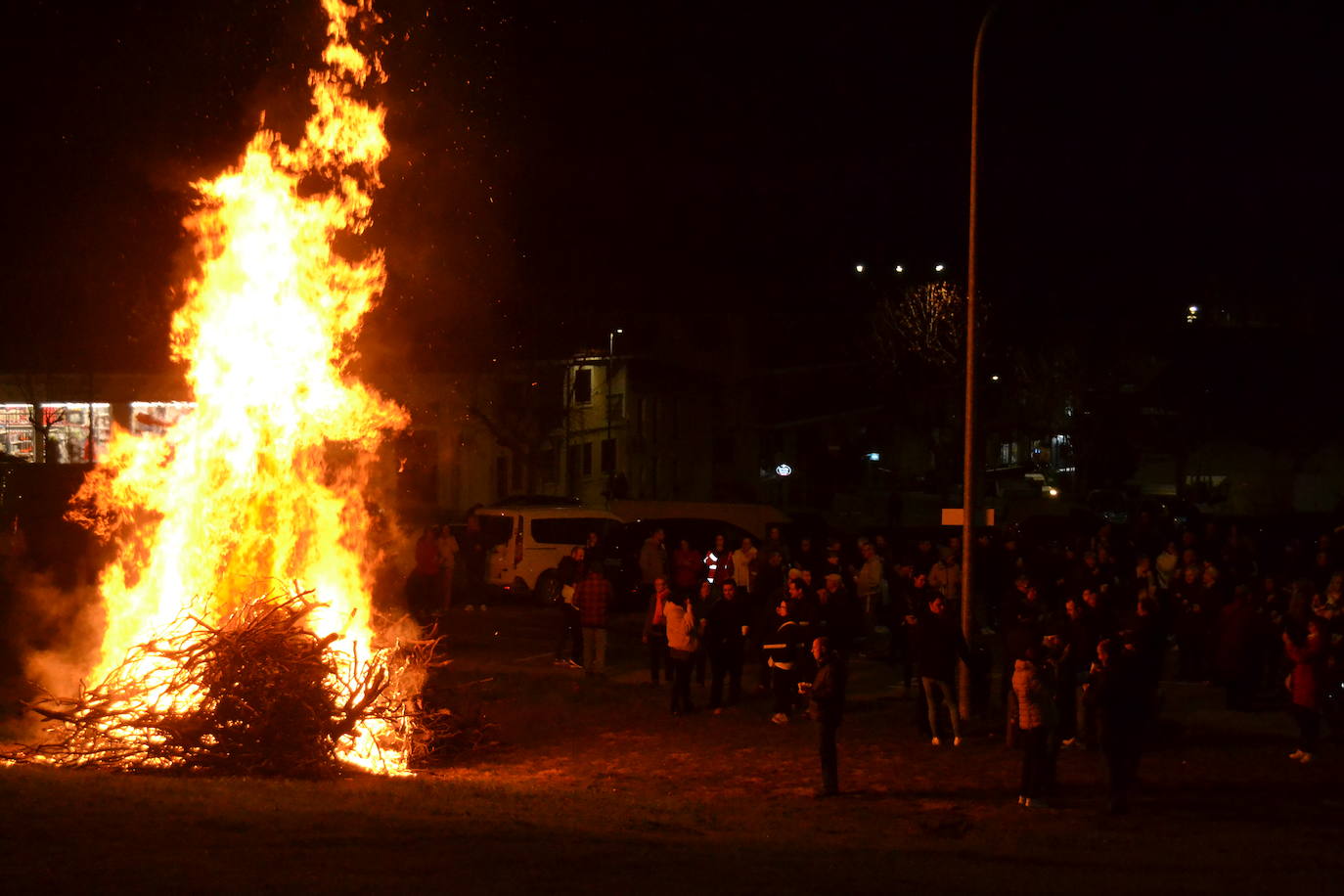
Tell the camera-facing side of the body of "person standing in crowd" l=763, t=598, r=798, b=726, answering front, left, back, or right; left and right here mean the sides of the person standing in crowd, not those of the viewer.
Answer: left

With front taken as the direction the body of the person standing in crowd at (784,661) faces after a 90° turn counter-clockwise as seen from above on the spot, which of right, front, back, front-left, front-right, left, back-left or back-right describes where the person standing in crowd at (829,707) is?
front

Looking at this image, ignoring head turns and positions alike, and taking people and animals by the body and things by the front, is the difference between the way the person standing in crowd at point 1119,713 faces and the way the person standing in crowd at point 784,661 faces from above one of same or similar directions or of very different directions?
same or similar directions

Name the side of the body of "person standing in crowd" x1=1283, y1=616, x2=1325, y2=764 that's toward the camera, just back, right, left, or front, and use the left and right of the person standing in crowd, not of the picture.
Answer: left

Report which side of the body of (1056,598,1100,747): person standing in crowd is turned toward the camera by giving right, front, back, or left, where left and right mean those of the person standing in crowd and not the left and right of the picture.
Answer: left

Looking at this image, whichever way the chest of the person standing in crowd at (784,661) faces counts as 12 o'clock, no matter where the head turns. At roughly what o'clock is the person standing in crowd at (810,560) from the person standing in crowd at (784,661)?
the person standing in crowd at (810,560) is roughly at 3 o'clock from the person standing in crowd at (784,661).

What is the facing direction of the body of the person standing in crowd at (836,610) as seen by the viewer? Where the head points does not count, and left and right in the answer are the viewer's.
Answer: facing the viewer and to the left of the viewer

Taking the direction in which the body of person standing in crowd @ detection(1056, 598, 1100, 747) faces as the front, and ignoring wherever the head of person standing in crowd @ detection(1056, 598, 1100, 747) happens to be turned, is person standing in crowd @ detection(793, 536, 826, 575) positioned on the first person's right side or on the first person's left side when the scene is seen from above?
on the first person's right side

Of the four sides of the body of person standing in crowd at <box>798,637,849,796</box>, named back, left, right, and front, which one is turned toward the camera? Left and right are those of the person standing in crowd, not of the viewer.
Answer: left

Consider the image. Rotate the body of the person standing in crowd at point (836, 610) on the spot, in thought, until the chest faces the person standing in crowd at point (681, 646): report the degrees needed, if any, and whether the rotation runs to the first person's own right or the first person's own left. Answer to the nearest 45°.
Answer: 0° — they already face them

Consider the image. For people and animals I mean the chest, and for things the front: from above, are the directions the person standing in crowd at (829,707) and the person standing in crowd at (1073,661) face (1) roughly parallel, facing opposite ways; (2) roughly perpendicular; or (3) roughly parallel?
roughly parallel

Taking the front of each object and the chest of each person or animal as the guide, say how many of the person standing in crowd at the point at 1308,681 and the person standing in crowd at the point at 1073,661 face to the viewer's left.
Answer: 2

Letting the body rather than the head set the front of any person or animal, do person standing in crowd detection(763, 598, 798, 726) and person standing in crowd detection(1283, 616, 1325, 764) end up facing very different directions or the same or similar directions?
same or similar directions

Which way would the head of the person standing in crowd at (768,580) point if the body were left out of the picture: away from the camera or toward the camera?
toward the camera
